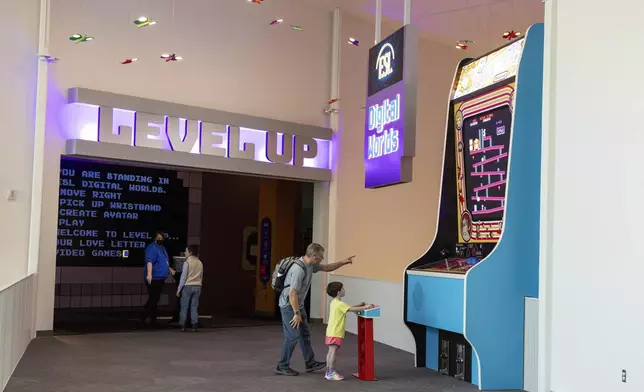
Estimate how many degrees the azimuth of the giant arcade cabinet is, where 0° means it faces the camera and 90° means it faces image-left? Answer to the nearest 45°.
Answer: approximately 45°

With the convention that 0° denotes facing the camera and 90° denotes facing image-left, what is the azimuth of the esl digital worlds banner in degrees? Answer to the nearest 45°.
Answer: approximately 45°

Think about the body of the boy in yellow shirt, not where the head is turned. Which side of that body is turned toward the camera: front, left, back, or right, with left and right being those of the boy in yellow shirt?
right

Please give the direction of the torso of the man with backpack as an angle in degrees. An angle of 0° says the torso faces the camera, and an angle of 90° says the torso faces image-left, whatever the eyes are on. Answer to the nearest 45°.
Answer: approximately 270°

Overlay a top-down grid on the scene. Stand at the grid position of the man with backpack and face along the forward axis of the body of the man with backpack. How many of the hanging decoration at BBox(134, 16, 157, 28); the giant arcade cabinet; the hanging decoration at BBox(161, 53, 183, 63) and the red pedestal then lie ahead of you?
2

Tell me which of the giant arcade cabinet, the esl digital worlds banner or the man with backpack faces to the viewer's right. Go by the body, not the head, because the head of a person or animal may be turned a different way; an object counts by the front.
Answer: the man with backpack

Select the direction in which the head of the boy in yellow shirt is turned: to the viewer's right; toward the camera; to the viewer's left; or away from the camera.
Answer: to the viewer's right

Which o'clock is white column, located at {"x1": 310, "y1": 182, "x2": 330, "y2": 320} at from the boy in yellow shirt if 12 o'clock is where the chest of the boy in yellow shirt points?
The white column is roughly at 9 o'clock from the boy in yellow shirt.

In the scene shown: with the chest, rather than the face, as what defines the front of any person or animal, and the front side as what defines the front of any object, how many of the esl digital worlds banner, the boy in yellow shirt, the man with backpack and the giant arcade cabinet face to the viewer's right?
2

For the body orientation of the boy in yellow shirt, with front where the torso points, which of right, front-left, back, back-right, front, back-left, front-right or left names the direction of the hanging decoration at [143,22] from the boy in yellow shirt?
back-left
